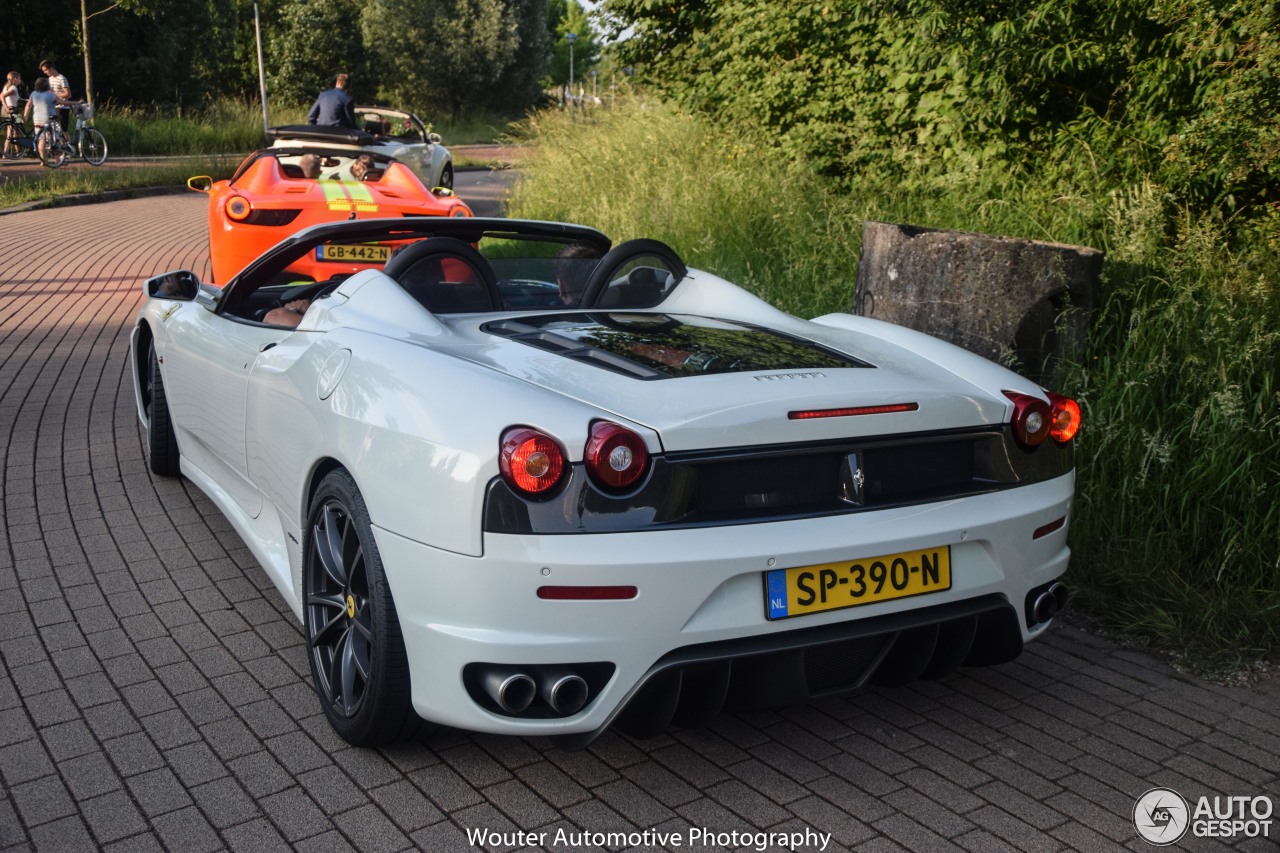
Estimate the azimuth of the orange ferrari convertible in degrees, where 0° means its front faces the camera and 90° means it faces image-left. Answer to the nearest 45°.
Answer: approximately 180°

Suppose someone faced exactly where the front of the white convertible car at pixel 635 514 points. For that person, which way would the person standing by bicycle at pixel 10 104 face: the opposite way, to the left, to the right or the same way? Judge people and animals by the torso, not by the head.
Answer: to the right

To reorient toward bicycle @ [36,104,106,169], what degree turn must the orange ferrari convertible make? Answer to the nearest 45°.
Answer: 0° — it already faces it

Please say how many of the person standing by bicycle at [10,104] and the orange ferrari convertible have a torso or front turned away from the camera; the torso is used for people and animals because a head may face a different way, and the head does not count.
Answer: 1

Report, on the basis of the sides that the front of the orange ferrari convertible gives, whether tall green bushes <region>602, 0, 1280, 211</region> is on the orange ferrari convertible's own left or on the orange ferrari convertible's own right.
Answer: on the orange ferrari convertible's own right

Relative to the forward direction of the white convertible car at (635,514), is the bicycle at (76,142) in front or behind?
in front

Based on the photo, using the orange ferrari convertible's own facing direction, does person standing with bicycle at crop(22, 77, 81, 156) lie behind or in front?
in front

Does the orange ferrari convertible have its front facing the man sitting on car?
yes
